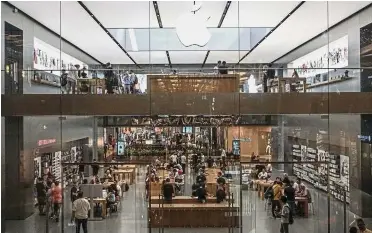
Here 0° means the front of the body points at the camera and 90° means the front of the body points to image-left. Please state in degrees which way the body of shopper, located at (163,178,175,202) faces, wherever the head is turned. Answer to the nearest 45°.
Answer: approximately 180°

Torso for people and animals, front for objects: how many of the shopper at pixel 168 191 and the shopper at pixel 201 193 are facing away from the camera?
2

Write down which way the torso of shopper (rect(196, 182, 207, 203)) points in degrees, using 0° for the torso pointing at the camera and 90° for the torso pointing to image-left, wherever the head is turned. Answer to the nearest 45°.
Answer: approximately 180°

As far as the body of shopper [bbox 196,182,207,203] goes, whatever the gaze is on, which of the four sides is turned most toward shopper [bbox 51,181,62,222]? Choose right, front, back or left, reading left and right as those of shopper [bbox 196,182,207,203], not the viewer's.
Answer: left

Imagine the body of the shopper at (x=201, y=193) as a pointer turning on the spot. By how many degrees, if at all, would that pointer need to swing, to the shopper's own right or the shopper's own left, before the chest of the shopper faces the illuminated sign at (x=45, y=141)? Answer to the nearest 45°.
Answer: approximately 90° to the shopper's own left

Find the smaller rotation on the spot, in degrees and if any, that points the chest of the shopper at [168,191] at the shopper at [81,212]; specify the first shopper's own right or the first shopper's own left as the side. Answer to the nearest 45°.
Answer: approximately 135° to the first shopper's own left

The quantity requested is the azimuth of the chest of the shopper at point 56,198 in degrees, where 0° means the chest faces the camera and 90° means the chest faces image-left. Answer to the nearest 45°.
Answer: approximately 180°
